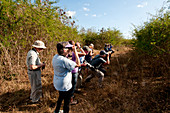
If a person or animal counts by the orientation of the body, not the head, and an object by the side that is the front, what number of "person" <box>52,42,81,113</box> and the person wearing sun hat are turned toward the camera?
0

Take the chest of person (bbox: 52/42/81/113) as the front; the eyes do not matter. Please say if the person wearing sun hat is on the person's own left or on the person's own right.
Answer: on the person's own left

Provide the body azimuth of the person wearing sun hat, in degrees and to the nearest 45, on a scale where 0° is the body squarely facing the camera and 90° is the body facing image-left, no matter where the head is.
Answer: approximately 270°

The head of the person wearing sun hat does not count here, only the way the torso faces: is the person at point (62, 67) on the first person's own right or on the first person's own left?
on the first person's own right

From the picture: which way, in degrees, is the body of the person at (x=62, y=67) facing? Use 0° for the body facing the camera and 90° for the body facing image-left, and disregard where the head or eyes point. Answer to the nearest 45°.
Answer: approximately 225°
